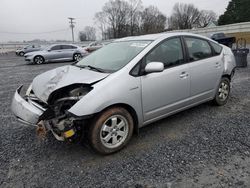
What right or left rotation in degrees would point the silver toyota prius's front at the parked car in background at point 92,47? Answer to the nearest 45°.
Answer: approximately 135° to its right

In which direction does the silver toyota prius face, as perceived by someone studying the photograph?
facing the viewer and to the left of the viewer

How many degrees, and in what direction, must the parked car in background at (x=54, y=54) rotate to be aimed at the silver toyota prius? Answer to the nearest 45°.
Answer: approximately 90° to its left

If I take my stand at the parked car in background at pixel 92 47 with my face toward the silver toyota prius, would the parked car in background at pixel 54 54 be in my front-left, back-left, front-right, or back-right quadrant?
front-right

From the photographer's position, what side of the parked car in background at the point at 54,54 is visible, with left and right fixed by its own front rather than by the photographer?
left

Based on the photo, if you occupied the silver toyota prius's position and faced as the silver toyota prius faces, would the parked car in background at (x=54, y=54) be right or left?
on its right

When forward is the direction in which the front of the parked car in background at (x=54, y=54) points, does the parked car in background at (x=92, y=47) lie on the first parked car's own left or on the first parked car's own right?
on the first parked car's own right

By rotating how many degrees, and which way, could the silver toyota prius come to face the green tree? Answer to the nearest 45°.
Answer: approximately 180°

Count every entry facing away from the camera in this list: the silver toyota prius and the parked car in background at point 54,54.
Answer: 0
